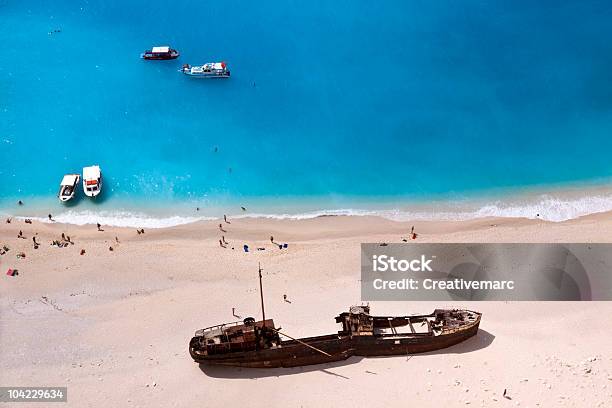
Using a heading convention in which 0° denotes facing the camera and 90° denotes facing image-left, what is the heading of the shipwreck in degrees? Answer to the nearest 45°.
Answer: approximately 270°
